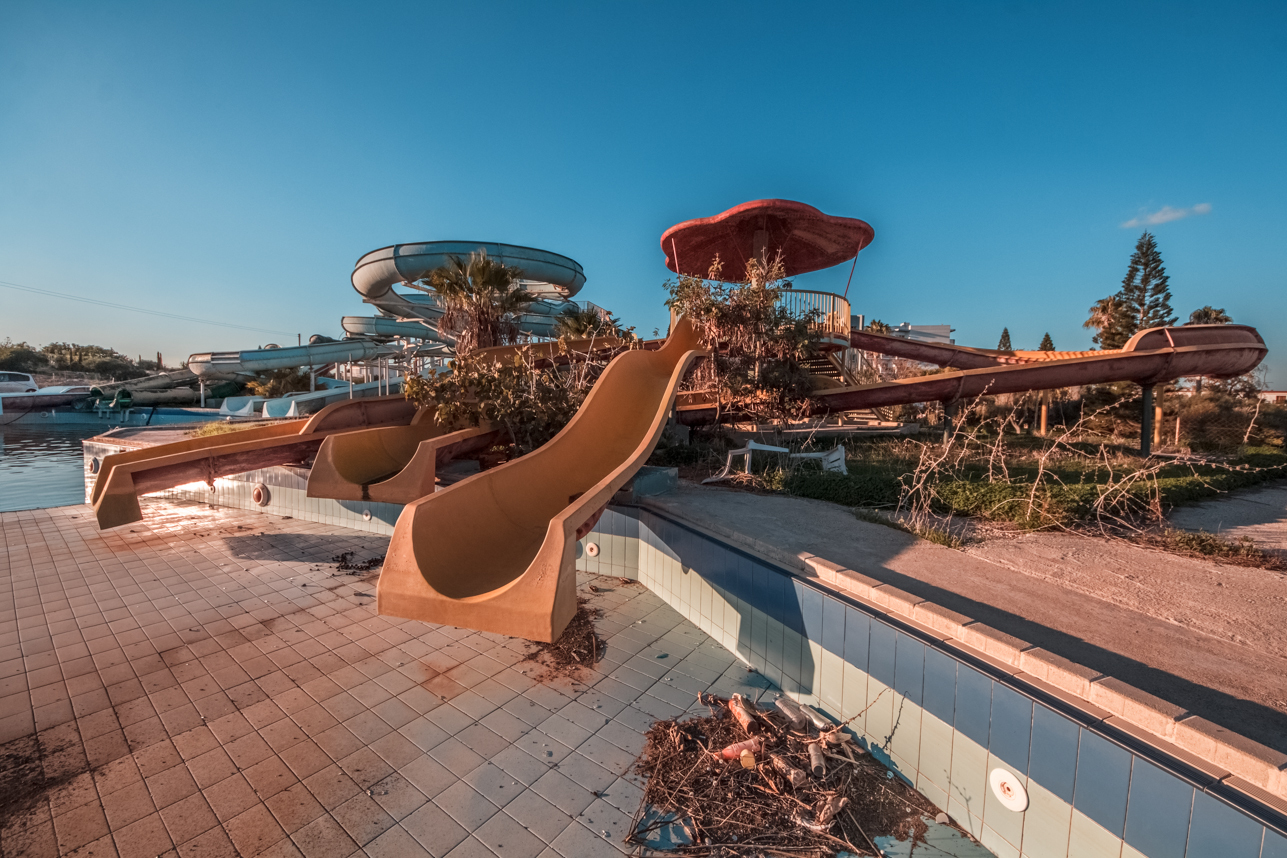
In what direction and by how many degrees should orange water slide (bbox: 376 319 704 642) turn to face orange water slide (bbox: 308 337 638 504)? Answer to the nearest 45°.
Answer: approximately 90° to its right

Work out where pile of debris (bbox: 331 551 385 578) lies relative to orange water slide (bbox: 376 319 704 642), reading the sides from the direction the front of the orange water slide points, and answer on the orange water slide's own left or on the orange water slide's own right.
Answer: on the orange water slide's own right

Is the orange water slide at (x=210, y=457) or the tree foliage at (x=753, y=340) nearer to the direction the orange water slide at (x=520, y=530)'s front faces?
the orange water slide

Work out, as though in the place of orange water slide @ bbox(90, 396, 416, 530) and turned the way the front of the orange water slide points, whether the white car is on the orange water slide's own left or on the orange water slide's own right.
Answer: on the orange water slide's own right

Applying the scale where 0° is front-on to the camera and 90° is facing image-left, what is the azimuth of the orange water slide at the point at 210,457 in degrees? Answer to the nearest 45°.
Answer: approximately 45°

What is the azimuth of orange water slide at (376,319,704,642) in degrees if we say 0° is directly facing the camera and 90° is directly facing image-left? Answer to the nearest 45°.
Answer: approximately 45°

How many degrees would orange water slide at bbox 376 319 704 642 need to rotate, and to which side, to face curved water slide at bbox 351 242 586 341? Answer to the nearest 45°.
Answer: approximately 135° to its right
